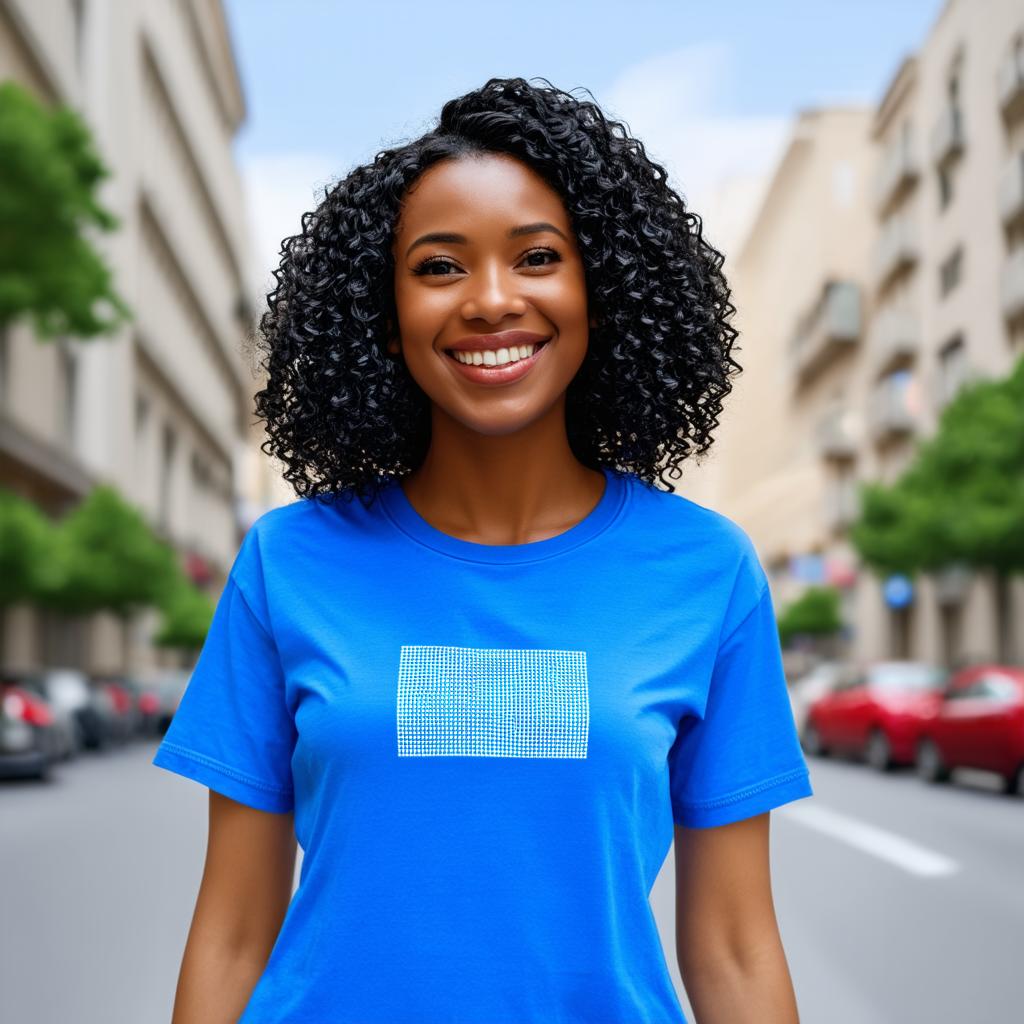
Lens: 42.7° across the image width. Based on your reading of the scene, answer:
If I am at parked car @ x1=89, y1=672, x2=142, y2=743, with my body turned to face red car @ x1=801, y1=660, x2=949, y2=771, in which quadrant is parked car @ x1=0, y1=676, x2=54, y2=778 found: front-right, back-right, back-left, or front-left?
front-right

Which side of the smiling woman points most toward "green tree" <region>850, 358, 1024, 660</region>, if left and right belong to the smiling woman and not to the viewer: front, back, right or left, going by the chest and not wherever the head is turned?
back

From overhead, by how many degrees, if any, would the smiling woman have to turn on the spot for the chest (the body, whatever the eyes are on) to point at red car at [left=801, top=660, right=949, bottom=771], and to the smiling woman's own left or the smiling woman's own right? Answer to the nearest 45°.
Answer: approximately 180°

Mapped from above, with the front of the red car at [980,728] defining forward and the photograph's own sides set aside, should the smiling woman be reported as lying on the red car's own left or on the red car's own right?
on the red car's own left

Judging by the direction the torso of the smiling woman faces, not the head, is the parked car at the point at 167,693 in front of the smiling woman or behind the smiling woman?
behind

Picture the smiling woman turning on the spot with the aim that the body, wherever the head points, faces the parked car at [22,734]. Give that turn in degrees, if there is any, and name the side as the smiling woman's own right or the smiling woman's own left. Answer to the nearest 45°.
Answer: approximately 180°

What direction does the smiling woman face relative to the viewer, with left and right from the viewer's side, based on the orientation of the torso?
facing the viewer

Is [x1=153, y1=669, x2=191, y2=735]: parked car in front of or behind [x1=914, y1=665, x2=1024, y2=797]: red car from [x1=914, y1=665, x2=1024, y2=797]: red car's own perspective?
in front

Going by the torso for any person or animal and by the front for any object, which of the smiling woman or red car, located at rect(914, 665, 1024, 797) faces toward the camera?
the smiling woman

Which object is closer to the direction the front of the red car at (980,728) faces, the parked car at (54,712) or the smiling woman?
the parked car

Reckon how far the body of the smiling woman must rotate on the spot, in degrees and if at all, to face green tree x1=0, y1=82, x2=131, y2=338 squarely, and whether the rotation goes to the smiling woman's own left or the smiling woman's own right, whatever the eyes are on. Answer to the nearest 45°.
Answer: approximately 180°

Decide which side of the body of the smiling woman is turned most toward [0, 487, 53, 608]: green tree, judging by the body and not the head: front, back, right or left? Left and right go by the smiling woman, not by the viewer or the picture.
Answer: back

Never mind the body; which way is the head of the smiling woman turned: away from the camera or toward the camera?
toward the camera
